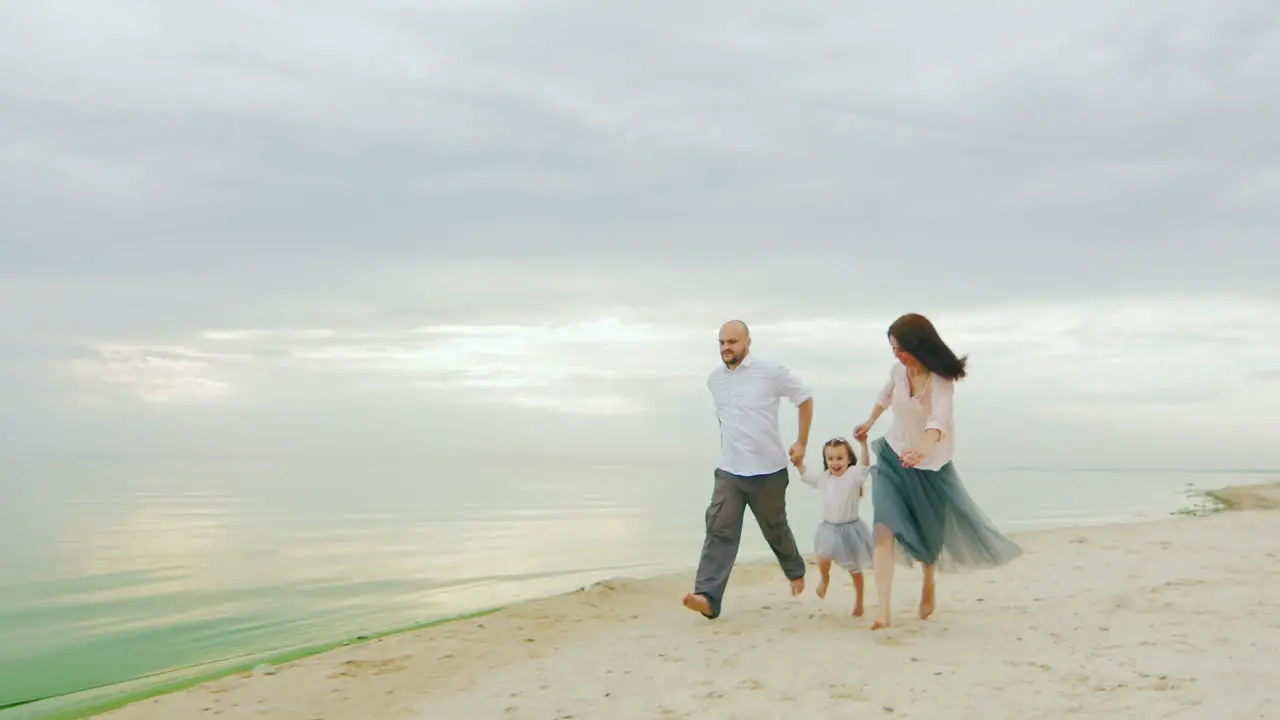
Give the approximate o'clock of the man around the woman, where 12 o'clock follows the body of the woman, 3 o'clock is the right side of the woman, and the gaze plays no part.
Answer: The man is roughly at 2 o'clock from the woman.

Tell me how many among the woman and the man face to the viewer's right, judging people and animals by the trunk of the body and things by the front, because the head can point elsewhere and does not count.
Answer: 0

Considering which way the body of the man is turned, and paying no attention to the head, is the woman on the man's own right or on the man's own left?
on the man's own left

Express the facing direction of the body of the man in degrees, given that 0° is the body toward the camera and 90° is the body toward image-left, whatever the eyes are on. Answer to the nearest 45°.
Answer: approximately 45°

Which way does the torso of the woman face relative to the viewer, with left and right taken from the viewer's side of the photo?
facing the viewer and to the left of the viewer
